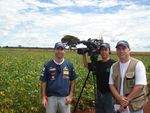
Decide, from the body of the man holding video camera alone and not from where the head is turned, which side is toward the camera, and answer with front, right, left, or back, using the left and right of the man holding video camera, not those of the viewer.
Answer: front

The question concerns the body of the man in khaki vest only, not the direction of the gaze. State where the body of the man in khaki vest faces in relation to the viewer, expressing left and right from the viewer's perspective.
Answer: facing the viewer and to the left of the viewer

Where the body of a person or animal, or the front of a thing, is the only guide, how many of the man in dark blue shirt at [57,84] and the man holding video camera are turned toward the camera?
2

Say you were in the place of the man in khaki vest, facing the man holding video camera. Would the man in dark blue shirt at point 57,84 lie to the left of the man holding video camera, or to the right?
left

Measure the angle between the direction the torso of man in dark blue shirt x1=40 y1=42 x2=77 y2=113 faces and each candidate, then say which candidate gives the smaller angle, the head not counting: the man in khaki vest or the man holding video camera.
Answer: the man in khaki vest

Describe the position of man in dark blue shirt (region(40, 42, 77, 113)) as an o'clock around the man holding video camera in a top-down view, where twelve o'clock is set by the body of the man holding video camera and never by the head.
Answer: The man in dark blue shirt is roughly at 2 o'clock from the man holding video camera.

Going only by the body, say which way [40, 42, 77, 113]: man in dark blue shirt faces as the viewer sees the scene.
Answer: toward the camera

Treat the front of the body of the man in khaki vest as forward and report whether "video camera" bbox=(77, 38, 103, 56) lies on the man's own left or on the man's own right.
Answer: on the man's own right
